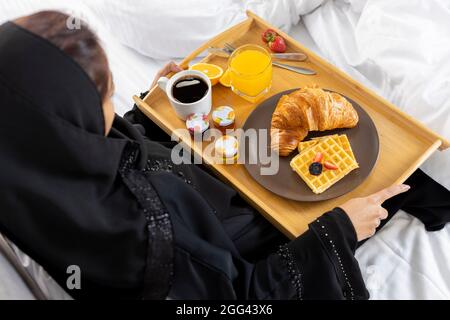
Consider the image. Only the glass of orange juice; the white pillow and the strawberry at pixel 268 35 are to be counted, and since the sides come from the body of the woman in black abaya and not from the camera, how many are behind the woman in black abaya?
0

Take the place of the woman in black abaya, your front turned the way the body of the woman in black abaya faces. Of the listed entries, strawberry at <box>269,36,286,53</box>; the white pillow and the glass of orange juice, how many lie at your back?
0

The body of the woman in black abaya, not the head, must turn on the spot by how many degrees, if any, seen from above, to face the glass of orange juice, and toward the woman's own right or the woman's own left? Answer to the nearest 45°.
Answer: approximately 45° to the woman's own left

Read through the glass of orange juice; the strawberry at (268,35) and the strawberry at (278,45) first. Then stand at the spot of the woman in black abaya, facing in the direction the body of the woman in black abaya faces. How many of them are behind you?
0

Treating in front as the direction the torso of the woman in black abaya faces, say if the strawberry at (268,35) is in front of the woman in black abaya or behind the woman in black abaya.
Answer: in front

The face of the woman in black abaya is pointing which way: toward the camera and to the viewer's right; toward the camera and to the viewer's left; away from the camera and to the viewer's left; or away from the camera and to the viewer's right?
away from the camera and to the viewer's right

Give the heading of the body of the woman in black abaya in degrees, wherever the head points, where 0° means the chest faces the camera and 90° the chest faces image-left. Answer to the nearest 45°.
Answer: approximately 225°

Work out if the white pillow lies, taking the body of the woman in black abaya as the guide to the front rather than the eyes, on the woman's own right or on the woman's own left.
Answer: on the woman's own left

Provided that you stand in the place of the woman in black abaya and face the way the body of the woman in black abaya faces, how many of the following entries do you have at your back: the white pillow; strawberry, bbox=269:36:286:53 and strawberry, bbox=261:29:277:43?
0

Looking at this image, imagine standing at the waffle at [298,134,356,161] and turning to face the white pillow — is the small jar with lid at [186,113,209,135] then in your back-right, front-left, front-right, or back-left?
front-left
